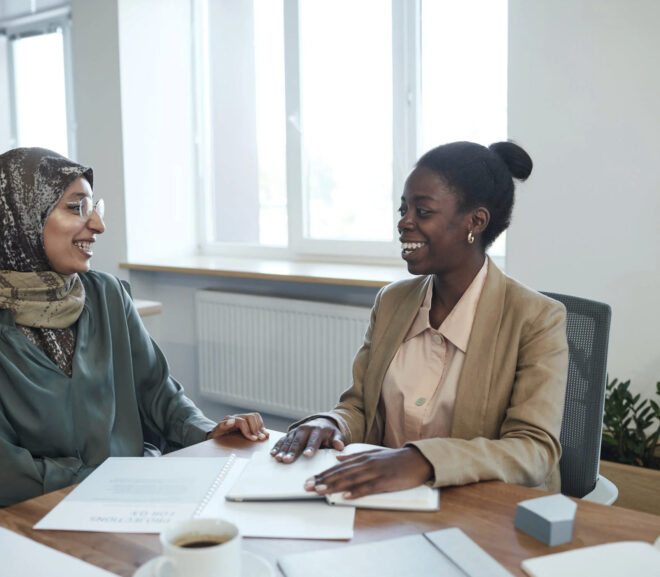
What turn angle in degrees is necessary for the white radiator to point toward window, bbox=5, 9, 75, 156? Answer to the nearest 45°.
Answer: approximately 90° to its right

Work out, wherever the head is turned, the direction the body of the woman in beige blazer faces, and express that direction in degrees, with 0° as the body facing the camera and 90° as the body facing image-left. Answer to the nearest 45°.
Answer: approximately 45°

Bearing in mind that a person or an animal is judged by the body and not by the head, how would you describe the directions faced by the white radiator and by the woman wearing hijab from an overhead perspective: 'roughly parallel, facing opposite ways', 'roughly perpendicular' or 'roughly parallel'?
roughly perpendicular

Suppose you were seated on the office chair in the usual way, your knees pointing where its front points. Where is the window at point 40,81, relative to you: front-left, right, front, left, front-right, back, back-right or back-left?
right

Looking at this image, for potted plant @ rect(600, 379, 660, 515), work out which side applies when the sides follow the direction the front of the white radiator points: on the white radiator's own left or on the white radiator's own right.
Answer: on the white radiator's own left

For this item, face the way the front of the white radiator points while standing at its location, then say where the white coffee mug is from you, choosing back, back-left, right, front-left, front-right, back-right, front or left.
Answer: front-left

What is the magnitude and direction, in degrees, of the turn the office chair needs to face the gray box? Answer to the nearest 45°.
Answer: approximately 45° to its left

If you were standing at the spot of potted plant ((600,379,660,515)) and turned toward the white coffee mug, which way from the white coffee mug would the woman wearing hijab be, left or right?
right

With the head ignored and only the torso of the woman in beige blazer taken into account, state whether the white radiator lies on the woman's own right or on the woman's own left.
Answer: on the woman's own right

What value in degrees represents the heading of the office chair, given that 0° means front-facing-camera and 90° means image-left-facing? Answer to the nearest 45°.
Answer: approximately 45°

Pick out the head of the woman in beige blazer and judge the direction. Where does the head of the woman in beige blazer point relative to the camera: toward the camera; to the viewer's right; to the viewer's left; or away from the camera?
to the viewer's left
